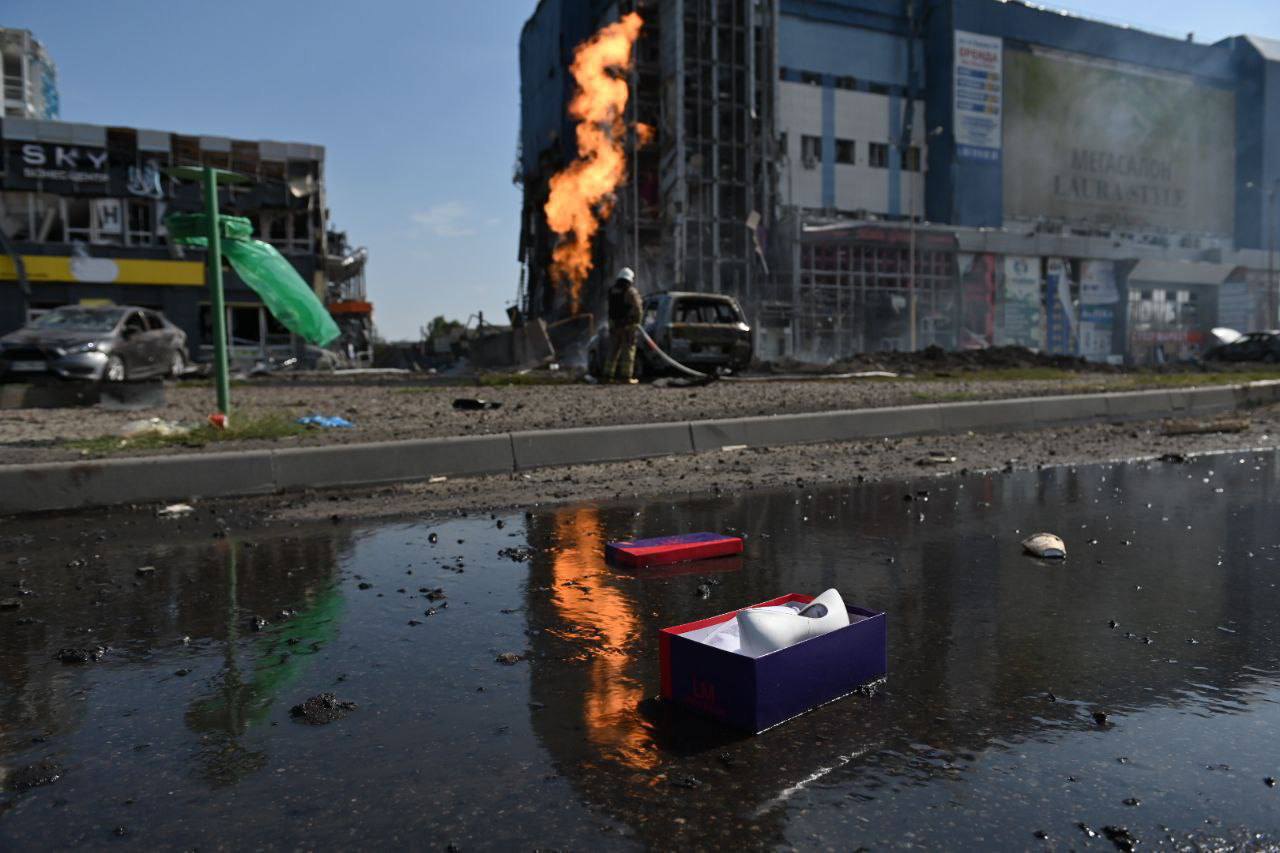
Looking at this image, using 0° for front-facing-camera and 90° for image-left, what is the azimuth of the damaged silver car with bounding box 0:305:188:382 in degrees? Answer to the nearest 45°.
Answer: approximately 45°

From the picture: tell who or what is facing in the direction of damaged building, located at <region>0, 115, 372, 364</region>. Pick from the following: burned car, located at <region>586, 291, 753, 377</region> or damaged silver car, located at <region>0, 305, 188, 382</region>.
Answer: burned car, located at <region>586, 291, 753, 377</region>

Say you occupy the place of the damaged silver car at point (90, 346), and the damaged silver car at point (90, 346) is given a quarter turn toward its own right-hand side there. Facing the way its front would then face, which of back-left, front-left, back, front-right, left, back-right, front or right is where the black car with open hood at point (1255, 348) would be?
back-right

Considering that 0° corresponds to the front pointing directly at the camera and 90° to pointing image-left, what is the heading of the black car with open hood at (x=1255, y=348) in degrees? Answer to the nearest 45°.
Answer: approximately 90°

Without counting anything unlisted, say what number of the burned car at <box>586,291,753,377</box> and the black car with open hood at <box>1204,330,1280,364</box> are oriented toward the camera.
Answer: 0

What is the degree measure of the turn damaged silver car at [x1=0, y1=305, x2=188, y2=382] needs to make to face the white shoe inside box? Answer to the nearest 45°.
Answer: approximately 45° to its left

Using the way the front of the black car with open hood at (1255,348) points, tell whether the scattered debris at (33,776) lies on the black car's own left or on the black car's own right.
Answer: on the black car's own left

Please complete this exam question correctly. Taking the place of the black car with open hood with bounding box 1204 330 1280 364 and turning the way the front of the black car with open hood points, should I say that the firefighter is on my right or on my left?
on my left

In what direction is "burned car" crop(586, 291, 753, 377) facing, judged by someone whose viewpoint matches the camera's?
facing away from the viewer and to the left of the viewer

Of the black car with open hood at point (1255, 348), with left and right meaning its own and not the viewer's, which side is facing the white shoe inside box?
left

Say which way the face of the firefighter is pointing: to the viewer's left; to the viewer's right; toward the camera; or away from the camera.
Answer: away from the camera

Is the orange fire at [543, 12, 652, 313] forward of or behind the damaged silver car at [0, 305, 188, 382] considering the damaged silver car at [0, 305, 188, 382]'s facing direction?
behind

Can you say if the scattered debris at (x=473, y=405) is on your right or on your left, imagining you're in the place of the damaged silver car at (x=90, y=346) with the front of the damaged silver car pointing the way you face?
on your left

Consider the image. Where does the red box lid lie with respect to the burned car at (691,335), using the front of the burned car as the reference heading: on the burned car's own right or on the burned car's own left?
on the burned car's own left
